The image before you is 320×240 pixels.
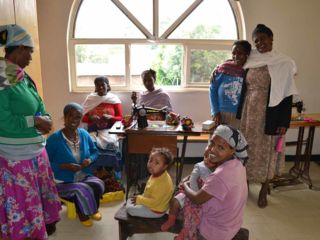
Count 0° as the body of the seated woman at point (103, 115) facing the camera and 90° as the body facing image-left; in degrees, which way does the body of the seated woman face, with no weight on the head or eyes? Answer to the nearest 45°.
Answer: approximately 0°

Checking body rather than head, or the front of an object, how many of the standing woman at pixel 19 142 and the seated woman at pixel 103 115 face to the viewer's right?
1

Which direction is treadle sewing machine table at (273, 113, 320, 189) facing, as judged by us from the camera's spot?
facing to the left of the viewer

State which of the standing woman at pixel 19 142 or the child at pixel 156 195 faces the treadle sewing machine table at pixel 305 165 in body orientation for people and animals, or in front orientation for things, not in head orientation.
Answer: the standing woman

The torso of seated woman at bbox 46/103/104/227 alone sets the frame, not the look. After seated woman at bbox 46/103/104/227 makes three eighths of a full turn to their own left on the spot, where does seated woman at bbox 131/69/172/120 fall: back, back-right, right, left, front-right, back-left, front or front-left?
front-right

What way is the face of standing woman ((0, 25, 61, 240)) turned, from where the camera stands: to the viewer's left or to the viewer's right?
to the viewer's right

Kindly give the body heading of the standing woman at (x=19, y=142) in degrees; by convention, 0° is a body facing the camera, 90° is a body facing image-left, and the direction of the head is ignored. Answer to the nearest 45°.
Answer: approximately 270°
